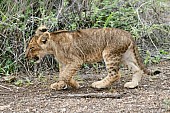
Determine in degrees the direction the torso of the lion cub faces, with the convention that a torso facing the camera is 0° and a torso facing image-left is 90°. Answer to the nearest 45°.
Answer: approximately 90°
